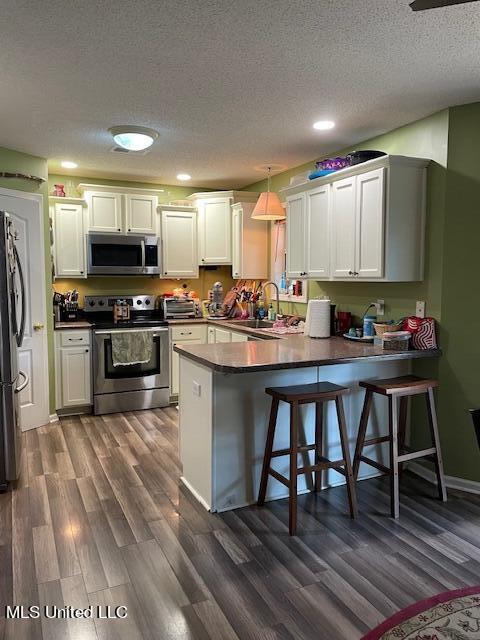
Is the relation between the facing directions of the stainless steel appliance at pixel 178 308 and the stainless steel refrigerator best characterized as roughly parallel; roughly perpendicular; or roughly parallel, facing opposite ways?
roughly perpendicular

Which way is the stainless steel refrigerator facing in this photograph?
to the viewer's right

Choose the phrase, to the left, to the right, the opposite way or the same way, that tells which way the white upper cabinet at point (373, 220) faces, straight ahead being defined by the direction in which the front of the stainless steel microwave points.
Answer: to the right

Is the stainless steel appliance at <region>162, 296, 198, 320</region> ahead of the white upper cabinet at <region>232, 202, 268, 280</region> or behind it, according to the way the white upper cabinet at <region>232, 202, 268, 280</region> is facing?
ahead

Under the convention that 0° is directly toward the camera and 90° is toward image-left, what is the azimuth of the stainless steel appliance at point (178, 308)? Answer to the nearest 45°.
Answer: approximately 0°

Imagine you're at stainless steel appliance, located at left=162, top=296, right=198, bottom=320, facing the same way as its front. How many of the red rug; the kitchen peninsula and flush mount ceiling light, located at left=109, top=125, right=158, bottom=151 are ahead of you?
3

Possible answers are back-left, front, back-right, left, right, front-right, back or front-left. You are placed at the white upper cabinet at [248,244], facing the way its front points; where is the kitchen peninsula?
left

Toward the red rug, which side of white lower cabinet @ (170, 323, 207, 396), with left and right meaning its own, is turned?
front
